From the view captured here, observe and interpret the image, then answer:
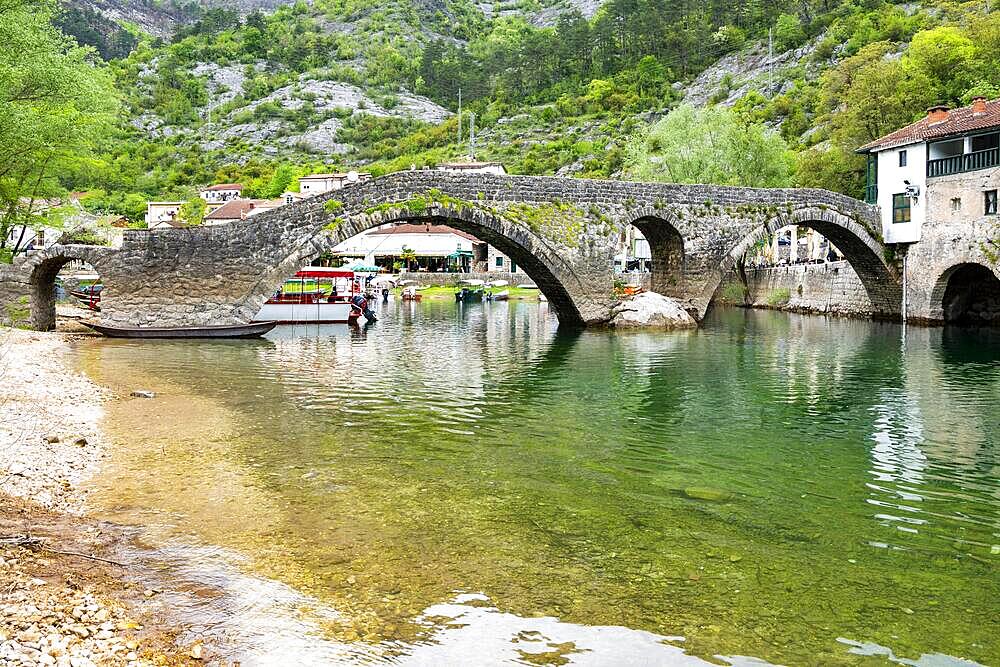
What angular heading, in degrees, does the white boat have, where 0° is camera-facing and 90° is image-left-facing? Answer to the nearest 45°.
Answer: approximately 90°

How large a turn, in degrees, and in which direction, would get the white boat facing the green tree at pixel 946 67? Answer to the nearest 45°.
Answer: approximately 180°

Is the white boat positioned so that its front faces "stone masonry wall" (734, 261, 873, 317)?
no

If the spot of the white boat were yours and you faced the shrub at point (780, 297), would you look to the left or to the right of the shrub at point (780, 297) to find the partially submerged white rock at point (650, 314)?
right

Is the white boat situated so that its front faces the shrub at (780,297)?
no

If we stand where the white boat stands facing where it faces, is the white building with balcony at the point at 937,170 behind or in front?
behind

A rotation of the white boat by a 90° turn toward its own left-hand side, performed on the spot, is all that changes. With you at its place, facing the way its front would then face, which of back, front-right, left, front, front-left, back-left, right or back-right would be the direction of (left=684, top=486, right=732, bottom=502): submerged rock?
front

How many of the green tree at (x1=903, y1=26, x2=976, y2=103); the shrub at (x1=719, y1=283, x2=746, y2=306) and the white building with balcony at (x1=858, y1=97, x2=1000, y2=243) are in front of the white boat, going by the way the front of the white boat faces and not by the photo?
0

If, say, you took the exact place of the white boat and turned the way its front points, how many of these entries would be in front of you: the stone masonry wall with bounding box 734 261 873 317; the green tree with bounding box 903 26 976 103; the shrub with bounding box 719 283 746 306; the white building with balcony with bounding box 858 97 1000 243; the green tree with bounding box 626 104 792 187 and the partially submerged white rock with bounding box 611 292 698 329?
0

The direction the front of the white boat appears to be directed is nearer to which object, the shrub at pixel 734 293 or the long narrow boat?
the long narrow boat

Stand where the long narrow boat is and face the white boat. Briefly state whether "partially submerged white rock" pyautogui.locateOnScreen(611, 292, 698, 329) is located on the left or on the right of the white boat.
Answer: right

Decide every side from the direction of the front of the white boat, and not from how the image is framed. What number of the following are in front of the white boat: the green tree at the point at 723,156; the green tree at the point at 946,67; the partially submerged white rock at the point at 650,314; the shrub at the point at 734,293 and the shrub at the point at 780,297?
0

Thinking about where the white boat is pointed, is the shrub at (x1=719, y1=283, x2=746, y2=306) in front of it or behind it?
behind

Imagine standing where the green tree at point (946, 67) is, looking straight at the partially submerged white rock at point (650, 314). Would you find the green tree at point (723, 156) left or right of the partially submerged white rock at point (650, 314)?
right

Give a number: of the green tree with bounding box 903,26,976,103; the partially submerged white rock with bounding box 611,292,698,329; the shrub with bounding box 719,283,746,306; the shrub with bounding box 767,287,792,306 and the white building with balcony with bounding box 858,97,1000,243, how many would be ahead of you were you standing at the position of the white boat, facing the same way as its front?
0
